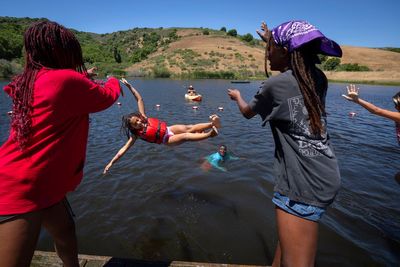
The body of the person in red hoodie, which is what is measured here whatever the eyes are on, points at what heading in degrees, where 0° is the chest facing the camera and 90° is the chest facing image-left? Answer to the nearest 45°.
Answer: approximately 225°

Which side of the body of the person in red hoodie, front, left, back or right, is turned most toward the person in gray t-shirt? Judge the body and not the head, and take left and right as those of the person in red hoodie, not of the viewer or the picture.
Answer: right

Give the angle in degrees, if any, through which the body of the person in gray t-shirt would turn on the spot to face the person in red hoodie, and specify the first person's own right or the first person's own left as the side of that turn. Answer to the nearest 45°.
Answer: approximately 45° to the first person's own left

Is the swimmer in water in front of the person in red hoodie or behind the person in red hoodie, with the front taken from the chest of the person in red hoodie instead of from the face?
in front

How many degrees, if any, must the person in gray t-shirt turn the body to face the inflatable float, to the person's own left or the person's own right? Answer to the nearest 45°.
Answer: approximately 45° to the person's own right

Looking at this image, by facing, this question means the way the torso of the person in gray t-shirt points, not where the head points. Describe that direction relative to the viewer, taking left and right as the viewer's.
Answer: facing away from the viewer and to the left of the viewer

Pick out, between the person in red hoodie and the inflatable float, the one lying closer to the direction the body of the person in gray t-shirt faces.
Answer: the inflatable float

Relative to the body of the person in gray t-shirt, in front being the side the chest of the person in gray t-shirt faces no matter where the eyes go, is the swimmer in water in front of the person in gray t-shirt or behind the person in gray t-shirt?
in front
